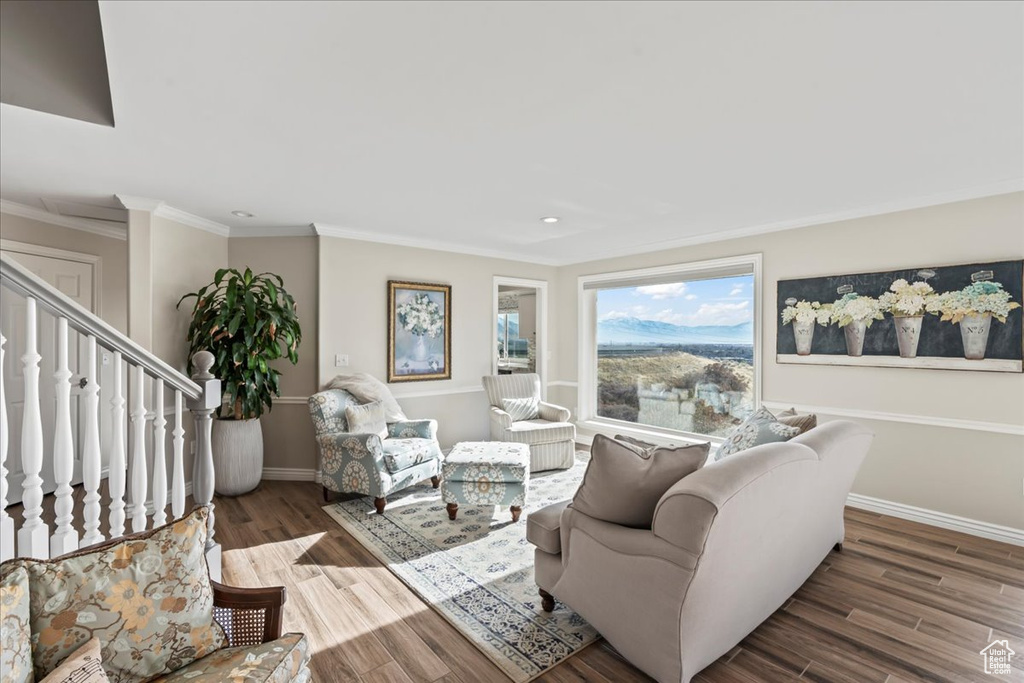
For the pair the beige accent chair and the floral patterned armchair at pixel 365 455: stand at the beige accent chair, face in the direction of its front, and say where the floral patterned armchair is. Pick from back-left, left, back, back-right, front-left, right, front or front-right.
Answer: right

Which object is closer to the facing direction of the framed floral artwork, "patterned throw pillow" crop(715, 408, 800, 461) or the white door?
the patterned throw pillow

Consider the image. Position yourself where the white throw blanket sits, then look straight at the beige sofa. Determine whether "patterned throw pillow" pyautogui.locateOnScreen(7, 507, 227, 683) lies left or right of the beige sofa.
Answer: right

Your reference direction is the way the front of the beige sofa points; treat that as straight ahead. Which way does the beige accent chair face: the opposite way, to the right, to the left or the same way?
the opposite way

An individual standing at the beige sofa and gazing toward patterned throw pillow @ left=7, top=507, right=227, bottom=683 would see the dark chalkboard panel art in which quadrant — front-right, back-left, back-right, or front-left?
back-right

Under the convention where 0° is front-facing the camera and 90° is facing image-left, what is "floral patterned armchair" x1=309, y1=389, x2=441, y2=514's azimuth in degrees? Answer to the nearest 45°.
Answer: approximately 315°

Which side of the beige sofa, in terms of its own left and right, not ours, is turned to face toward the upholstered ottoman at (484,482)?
front

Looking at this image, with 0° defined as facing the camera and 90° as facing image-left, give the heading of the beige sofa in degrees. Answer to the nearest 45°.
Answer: approximately 135°

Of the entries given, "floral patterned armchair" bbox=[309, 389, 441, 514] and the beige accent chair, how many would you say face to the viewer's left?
0

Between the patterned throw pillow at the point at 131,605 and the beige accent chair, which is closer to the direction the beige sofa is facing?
the beige accent chair

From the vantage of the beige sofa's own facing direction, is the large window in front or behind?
in front

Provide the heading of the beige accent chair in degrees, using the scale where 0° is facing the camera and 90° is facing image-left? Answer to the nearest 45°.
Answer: approximately 315°
